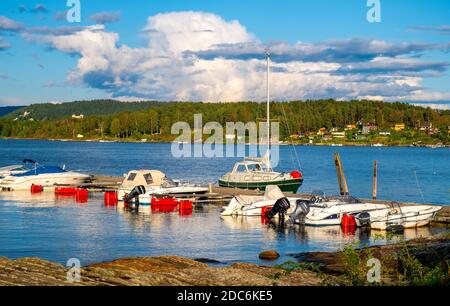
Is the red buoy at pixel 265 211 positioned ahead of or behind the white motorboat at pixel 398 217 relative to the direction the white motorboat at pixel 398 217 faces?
behind

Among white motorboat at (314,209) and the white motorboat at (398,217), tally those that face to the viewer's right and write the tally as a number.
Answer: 2

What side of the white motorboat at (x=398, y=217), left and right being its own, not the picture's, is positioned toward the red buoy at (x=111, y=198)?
back

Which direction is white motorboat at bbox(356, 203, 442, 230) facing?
to the viewer's right

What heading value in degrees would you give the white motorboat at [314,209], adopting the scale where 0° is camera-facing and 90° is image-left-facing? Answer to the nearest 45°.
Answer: approximately 270°

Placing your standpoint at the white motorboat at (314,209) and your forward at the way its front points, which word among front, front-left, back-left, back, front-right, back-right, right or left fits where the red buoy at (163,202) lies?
back-left

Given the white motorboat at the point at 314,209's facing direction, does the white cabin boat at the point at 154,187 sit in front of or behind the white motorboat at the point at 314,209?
behind

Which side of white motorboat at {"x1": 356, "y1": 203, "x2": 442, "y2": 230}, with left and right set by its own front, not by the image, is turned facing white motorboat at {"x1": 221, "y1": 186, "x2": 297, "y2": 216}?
back

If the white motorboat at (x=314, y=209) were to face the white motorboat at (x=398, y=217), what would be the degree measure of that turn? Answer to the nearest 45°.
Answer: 0° — it already faces it
